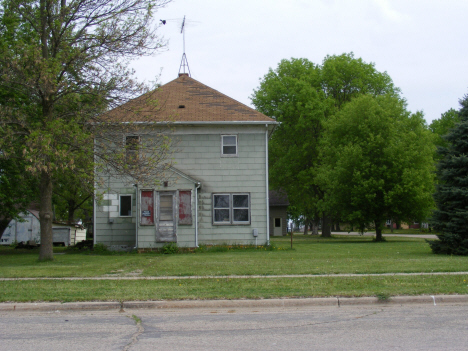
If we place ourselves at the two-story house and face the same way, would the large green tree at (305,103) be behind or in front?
behind

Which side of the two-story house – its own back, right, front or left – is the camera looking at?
front

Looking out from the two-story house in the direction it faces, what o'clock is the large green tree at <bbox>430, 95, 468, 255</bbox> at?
The large green tree is roughly at 10 o'clock from the two-story house.

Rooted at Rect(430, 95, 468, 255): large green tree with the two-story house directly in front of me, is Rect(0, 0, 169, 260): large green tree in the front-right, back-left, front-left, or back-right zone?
front-left

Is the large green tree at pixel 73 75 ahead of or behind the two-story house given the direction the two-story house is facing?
ahead
